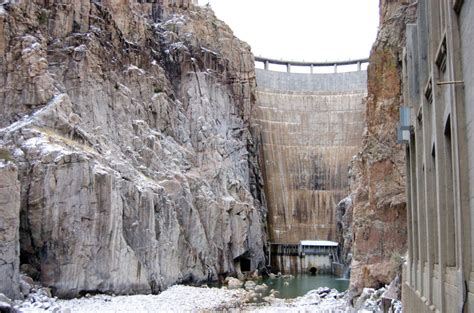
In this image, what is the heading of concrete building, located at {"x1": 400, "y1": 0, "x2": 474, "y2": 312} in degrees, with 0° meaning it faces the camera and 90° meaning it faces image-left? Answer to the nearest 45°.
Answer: approximately 90°
